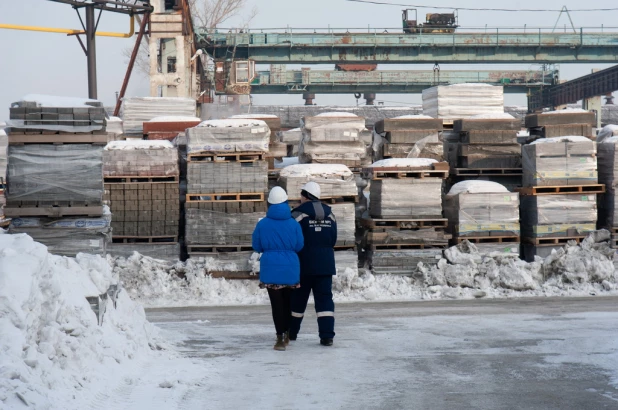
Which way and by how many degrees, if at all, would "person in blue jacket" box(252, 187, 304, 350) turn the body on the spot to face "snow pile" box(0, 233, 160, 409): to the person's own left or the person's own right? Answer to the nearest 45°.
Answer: approximately 135° to the person's own left

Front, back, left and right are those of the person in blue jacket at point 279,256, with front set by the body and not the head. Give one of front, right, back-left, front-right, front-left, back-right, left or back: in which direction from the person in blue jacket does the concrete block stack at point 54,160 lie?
front-left

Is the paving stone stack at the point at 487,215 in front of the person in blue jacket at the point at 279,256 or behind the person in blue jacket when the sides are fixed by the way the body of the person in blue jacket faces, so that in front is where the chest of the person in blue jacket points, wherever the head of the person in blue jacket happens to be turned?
in front

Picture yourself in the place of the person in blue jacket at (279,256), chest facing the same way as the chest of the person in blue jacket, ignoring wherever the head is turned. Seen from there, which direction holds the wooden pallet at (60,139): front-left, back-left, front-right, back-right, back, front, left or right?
front-left

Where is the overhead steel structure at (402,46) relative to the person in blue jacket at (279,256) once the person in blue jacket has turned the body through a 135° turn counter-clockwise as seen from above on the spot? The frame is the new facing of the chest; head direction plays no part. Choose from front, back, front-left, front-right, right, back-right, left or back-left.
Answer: back-right

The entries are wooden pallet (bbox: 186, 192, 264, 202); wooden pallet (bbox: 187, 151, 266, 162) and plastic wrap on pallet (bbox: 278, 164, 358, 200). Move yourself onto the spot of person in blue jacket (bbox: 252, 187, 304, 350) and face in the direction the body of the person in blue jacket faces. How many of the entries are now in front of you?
3

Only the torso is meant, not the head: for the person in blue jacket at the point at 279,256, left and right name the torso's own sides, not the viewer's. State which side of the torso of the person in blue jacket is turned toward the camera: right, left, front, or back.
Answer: back

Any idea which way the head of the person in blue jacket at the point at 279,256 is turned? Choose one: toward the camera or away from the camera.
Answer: away from the camera

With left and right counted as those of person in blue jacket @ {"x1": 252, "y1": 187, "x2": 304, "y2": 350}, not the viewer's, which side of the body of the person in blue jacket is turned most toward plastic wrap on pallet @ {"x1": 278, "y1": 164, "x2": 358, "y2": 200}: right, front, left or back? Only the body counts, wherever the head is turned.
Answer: front

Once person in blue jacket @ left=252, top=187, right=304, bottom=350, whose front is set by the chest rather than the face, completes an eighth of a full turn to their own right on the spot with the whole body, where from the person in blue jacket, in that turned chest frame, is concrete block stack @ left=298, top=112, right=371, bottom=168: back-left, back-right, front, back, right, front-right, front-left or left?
front-left

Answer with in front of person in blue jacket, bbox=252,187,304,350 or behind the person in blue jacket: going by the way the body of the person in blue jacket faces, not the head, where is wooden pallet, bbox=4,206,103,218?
in front

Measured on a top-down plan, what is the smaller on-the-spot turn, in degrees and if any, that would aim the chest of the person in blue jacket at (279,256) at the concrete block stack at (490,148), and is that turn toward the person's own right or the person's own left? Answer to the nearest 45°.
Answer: approximately 45° to the person's own right

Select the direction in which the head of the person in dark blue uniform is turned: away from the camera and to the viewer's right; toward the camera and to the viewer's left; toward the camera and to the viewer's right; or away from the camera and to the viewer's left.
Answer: away from the camera and to the viewer's left

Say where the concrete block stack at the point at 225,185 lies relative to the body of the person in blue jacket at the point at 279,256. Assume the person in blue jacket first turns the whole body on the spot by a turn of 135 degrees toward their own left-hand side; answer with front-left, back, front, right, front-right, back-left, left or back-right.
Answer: back-right
